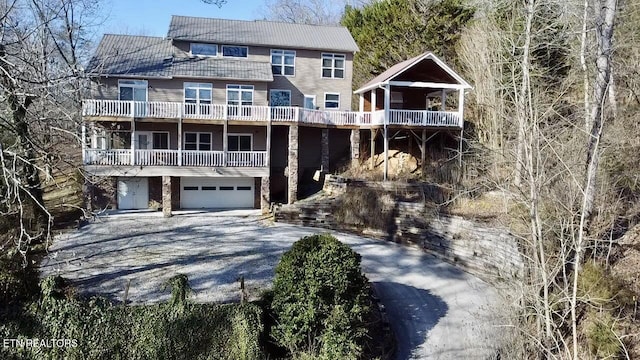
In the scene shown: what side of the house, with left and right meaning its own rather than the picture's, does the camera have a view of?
front

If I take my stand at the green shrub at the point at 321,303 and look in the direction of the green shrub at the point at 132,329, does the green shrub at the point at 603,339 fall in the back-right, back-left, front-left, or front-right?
back-left

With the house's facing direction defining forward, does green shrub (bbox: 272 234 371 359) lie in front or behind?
in front

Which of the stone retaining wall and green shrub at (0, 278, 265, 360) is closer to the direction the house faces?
the green shrub

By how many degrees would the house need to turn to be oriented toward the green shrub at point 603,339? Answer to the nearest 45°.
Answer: approximately 45° to its left

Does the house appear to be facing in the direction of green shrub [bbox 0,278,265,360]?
yes

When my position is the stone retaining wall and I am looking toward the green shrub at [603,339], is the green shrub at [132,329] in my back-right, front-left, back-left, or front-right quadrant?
front-right
